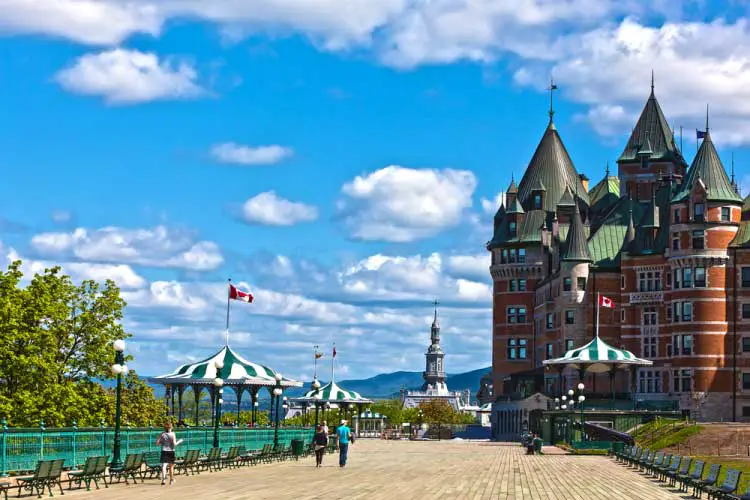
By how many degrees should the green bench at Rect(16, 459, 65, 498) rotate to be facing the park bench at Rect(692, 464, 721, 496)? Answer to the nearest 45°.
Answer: approximately 135° to its right

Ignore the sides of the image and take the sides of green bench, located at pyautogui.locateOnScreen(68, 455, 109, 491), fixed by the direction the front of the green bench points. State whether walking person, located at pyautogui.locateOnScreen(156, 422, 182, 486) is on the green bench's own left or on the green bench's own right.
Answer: on the green bench's own right

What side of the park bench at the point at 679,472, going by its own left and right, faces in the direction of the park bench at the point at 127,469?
front

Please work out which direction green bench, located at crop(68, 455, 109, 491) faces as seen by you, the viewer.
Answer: facing away from the viewer and to the left of the viewer

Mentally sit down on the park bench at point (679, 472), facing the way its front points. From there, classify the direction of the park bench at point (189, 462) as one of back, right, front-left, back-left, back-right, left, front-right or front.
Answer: front

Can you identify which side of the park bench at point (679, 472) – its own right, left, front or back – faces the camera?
left

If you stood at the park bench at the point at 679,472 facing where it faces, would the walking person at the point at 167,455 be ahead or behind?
ahead

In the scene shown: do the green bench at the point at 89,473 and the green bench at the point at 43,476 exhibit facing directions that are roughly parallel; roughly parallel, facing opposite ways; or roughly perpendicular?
roughly parallel

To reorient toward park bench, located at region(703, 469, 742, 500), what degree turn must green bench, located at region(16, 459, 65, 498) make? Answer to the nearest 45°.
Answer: approximately 135° to its right

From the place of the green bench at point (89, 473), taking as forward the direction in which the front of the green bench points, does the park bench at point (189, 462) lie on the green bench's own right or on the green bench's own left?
on the green bench's own right

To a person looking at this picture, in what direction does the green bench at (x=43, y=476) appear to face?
facing away from the viewer and to the left of the viewer

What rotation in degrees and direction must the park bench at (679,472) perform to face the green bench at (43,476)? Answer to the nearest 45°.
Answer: approximately 45° to its left

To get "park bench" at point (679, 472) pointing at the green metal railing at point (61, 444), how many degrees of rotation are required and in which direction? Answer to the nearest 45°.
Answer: approximately 45° to its left

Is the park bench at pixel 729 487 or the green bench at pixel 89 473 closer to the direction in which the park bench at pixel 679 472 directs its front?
the green bench
